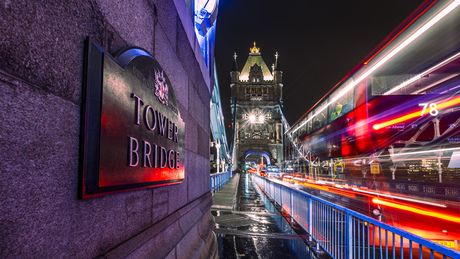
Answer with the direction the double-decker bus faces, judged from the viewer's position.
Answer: facing away from the viewer and to the left of the viewer

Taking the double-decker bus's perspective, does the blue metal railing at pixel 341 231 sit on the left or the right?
on its left

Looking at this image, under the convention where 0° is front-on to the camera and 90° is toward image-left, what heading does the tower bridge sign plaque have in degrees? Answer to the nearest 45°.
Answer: approximately 315°

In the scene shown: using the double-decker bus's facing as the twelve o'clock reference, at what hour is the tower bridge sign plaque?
The tower bridge sign plaque is roughly at 8 o'clock from the double-decker bus.
